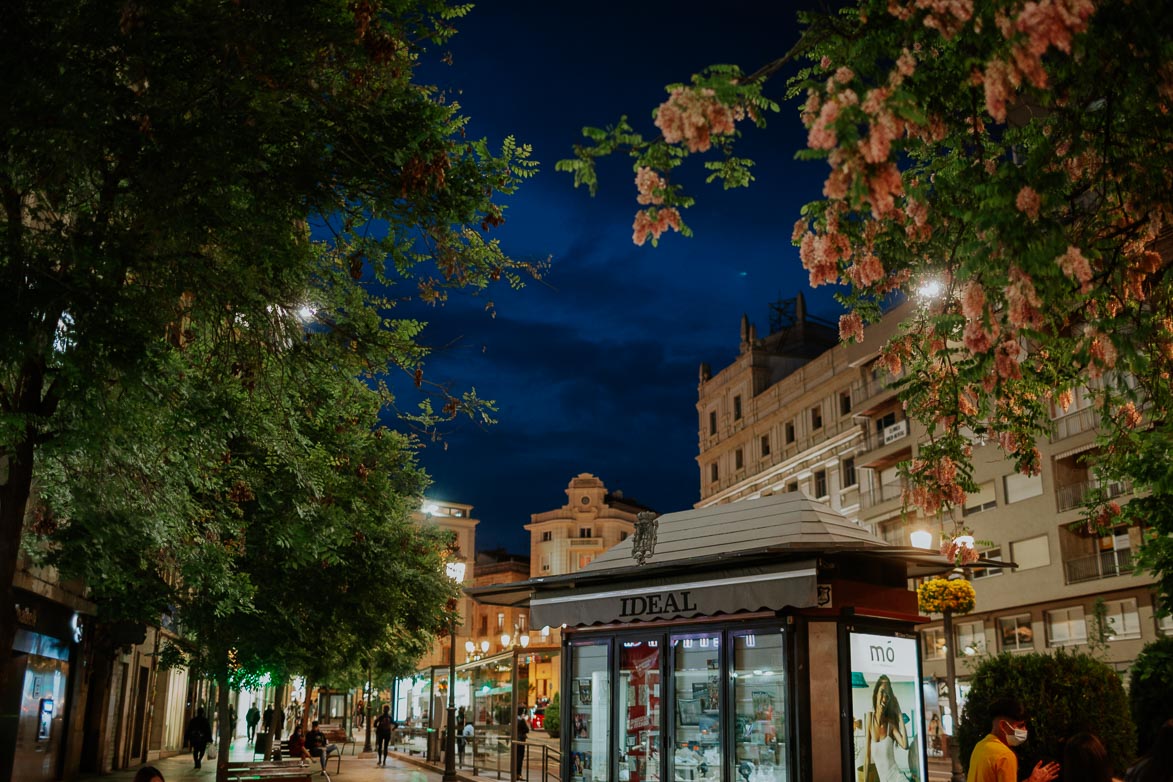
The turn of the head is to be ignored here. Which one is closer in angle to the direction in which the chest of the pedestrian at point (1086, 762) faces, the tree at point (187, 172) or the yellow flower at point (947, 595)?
the yellow flower

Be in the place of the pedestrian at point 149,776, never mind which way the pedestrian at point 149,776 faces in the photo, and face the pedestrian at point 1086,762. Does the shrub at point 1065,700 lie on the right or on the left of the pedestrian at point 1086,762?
left

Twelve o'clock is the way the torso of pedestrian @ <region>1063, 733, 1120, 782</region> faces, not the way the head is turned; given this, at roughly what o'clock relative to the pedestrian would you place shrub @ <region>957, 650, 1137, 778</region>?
The shrub is roughly at 12 o'clock from the pedestrian.

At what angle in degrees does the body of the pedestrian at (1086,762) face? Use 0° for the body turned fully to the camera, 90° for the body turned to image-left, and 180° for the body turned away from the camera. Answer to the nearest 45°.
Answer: approximately 180°

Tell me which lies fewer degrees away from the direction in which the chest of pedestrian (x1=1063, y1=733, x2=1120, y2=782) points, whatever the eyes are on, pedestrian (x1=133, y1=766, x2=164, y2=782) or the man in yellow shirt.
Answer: the man in yellow shirt

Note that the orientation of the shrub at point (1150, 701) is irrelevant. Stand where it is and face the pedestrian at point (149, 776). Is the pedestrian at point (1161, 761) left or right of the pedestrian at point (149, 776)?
left

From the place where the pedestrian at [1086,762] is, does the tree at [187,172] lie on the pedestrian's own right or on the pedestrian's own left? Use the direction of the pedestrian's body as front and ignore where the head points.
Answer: on the pedestrian's own left

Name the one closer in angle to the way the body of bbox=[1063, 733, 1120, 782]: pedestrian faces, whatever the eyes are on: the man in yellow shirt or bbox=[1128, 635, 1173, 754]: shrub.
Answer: the shrub

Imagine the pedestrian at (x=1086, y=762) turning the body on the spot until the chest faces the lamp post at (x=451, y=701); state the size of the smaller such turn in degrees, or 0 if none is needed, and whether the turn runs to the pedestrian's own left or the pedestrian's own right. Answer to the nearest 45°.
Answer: approximately 45° to the pedestrian's own left

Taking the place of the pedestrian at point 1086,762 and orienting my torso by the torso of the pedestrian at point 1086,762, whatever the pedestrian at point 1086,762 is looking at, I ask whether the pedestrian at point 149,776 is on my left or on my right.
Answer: on my left

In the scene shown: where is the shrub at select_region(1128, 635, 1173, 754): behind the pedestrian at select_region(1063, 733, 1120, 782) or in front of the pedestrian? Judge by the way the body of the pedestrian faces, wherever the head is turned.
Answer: in front
